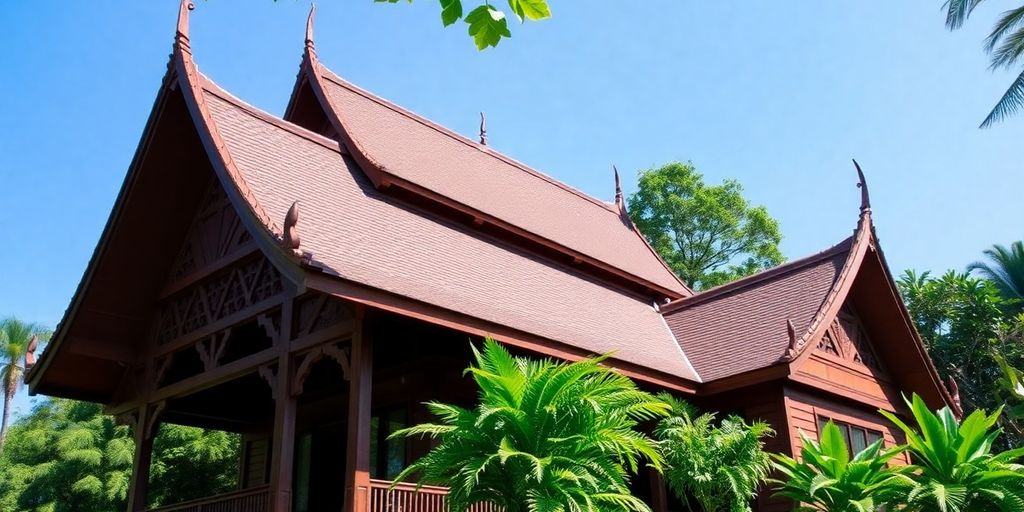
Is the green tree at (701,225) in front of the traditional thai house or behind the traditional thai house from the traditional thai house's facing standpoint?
behind

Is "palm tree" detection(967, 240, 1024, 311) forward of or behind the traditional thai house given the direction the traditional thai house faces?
behind

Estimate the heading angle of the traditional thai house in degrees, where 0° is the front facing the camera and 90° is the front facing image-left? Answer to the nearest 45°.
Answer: approximately 45°

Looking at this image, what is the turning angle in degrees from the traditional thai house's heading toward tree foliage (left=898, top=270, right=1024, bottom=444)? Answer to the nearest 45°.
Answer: approximately 180°
